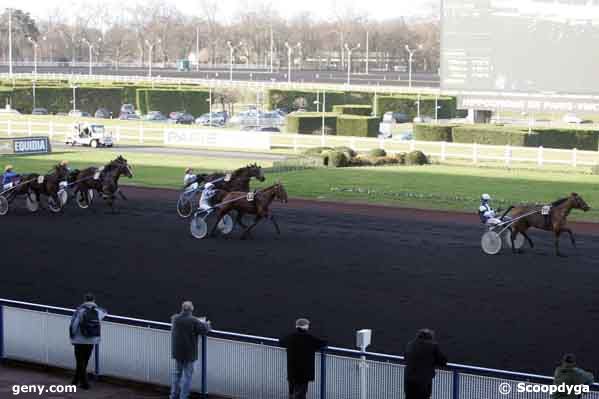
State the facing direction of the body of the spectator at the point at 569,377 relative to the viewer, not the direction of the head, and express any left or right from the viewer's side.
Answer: facing away from the viewer

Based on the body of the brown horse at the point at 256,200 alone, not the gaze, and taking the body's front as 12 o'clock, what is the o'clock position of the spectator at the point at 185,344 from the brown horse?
The spectator is roughly at 3 o'clock from the brown horse.

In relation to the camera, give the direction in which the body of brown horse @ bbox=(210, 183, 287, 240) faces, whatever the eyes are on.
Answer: to the viewer's right

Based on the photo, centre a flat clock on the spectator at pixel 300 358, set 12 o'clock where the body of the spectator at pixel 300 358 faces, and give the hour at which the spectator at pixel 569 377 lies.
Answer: the spectator at pixel 569 377 is roughly at 4 o'clock from the spectator at pixel 300 358.

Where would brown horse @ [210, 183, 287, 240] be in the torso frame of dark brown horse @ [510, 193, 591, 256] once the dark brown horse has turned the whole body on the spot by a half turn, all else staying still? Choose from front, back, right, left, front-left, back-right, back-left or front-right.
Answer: front

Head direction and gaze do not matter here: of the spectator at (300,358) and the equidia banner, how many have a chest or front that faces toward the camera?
1

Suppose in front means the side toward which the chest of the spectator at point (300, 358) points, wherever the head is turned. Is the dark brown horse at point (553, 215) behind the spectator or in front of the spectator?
in front

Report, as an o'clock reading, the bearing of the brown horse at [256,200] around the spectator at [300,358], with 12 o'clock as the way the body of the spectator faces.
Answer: The brown horse is roughly at 12 o'clock from the spectator.

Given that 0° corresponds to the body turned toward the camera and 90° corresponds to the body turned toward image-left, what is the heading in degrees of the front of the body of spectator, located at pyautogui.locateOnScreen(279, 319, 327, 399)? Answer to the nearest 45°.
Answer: approximately 180°

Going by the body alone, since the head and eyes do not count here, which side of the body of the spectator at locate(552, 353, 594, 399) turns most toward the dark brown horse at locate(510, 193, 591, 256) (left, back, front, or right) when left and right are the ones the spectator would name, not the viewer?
front

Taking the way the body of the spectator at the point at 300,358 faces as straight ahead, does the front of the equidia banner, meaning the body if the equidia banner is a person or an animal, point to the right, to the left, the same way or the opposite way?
the opposite way

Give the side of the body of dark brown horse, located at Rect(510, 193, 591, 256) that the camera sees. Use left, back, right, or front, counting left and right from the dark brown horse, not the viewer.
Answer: right

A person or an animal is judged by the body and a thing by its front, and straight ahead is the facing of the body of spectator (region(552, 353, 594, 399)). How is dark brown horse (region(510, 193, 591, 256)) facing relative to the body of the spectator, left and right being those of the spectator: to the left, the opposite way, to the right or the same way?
to the right
